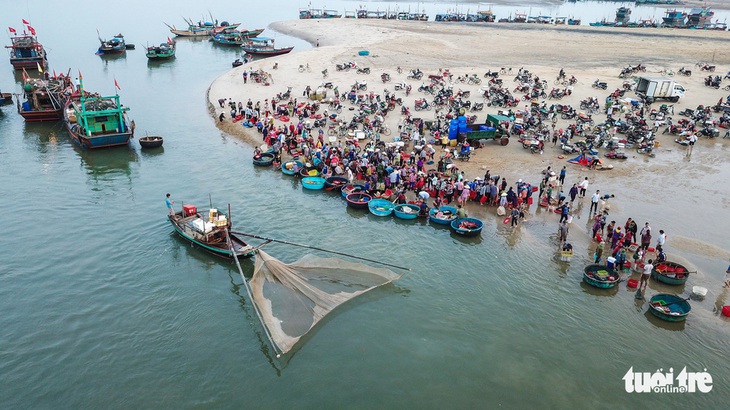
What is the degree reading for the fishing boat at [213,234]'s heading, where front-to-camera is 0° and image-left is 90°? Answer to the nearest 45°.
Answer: approximately 315°

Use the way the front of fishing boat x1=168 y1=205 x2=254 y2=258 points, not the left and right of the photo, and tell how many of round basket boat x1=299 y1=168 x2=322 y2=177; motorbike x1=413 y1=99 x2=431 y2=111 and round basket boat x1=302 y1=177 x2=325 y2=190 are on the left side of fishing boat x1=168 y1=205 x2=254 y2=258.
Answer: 3

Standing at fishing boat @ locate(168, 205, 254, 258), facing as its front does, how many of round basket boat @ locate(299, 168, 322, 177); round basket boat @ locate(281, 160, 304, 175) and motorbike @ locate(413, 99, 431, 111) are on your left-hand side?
3

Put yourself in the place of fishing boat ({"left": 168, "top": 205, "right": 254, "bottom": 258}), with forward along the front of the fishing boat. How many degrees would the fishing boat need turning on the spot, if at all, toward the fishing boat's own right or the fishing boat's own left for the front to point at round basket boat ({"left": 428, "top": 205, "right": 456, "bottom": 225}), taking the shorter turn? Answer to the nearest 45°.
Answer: approximately 45° to the fishing boat's own left

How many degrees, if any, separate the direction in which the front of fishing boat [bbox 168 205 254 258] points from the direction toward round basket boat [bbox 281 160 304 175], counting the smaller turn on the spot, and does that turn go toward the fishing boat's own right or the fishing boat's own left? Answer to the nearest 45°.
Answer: approximately 90° to the fishing boat's own left

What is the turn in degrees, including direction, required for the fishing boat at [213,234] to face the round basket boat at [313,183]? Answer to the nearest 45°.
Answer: approximately 90° to its left

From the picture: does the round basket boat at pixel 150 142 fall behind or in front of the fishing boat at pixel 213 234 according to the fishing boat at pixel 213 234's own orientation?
behind

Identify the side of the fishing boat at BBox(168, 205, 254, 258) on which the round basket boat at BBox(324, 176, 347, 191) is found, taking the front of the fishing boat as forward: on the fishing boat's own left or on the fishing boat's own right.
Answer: on the fishing boat's own left

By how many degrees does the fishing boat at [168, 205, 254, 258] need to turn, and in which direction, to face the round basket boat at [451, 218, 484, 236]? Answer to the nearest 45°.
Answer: approximately 45° to its left

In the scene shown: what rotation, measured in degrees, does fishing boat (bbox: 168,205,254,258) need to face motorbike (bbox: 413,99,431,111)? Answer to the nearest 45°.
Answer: approximately 90° to its left
